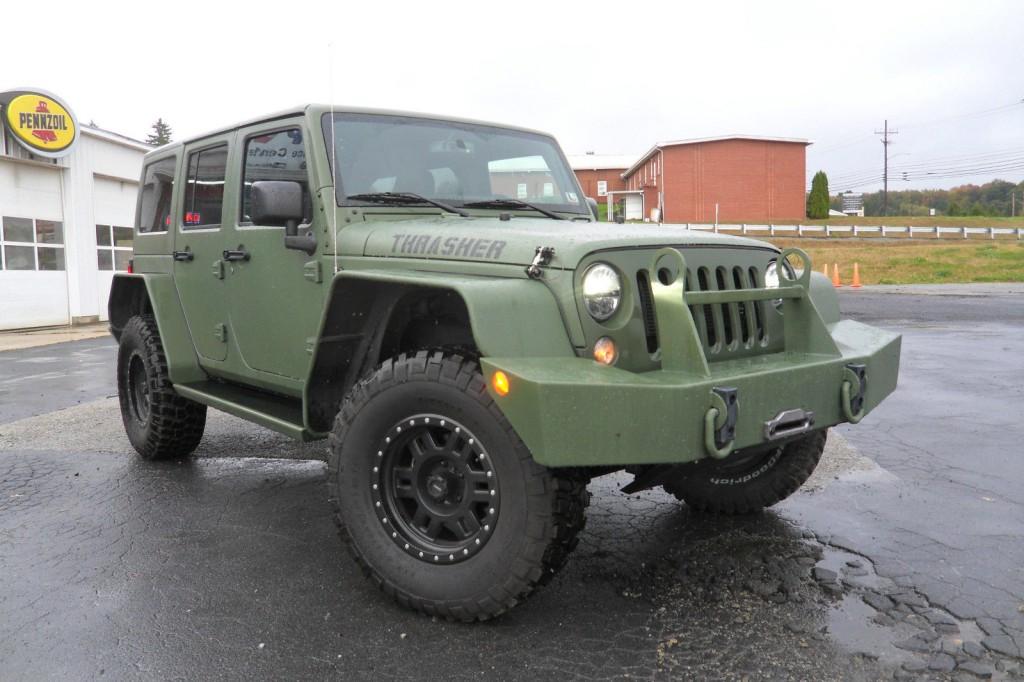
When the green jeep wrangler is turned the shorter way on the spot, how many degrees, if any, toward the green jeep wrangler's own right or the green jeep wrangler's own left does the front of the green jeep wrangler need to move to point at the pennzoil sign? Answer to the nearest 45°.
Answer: approximately 180°

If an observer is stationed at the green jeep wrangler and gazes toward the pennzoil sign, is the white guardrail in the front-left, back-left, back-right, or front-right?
front-right

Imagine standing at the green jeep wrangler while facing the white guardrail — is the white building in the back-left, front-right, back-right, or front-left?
front-left

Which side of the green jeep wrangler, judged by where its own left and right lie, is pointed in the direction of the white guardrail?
left

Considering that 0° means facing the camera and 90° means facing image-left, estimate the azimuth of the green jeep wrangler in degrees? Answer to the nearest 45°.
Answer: approximately 315°

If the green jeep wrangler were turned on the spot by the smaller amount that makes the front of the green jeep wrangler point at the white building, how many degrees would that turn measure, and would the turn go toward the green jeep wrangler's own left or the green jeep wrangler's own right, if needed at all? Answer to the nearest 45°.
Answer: approximately 180°
